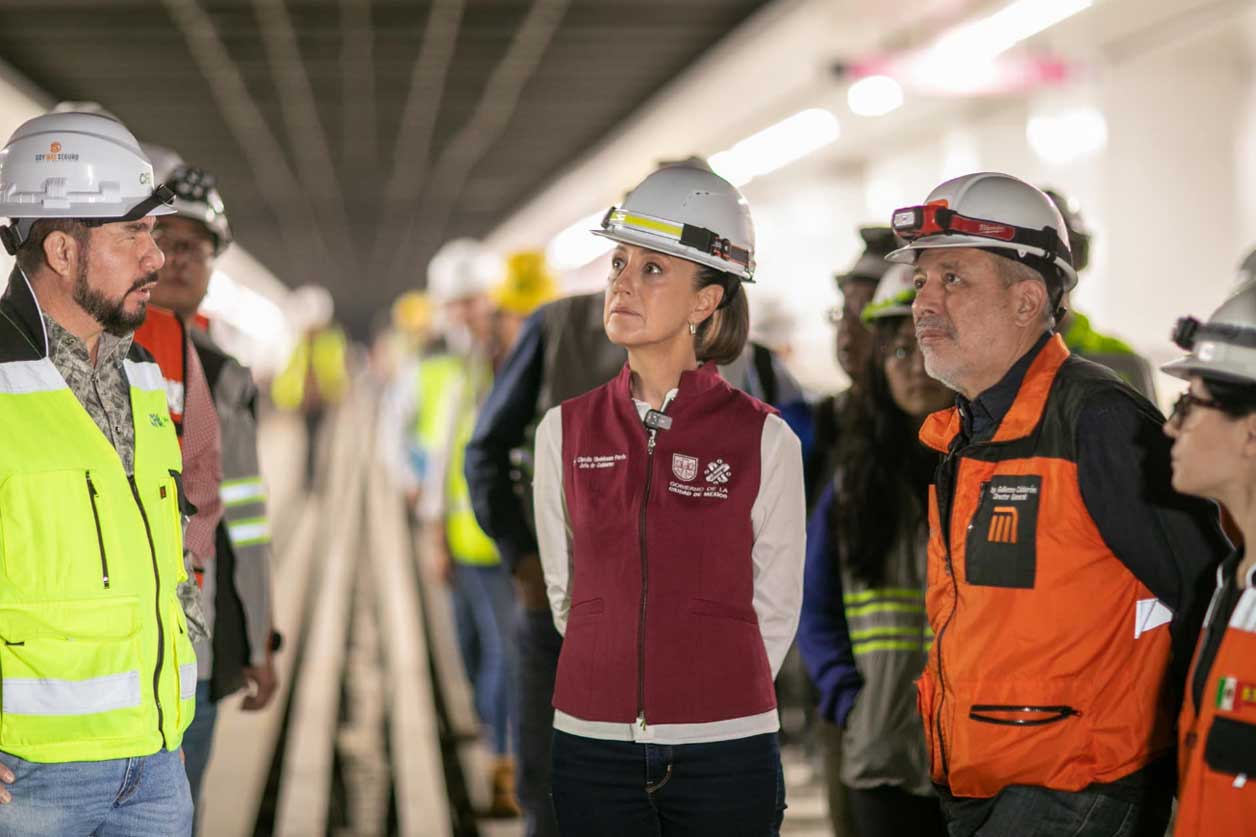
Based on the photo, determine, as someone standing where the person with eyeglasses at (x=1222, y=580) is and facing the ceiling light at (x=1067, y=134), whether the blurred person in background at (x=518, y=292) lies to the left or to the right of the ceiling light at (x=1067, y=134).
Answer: left

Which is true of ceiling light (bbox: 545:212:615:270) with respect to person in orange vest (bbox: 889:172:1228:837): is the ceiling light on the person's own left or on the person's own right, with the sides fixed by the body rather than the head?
on the person's own right

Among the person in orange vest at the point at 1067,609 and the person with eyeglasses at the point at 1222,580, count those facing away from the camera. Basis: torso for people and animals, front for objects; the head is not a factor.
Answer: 0

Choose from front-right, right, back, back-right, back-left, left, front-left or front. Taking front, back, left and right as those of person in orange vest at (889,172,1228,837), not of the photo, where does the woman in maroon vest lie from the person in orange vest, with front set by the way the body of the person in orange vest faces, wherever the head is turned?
front-right

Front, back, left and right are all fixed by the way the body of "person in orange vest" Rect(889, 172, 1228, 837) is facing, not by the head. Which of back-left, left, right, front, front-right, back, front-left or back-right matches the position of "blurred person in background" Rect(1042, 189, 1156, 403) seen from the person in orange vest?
back-right

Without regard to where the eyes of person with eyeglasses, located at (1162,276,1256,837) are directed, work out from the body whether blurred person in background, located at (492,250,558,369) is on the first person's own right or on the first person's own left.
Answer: on the first person's own right

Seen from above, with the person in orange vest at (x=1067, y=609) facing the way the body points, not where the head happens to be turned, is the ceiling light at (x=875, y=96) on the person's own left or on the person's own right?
on the person's own right

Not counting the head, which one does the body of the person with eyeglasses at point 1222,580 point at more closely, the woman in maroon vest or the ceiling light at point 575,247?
the woman in maroon vest

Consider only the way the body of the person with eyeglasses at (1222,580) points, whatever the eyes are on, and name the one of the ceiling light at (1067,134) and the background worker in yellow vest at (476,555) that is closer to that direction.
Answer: the background worker in yellow vest

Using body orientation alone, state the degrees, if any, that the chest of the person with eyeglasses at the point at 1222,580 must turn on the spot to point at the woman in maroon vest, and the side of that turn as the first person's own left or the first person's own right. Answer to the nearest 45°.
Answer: approximately 45° to the first person's own right

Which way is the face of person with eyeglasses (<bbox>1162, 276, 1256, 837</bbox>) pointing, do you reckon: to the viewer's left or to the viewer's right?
to the viewer's left

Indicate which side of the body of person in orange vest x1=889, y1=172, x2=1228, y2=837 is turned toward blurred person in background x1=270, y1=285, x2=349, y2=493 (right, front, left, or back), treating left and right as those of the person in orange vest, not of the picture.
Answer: right
